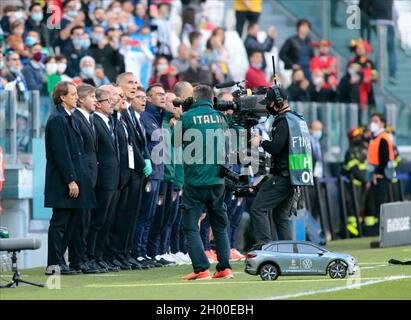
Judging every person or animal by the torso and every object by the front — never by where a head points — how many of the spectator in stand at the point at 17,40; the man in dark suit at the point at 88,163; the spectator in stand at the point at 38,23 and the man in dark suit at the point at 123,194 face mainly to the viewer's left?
0

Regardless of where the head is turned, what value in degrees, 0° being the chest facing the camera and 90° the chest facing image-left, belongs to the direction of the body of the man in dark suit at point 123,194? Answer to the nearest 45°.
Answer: approximately 315°

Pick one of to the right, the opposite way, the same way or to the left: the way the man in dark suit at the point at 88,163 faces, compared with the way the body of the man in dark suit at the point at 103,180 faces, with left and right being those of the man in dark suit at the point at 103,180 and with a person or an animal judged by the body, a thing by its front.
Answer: the same way

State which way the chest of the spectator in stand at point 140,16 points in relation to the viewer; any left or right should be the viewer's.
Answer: facing the viewer

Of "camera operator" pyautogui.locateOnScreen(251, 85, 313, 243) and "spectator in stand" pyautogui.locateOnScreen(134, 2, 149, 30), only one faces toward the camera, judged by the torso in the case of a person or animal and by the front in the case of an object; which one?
the spectator in stand

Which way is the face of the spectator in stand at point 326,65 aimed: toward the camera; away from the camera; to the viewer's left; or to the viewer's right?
toward the camera

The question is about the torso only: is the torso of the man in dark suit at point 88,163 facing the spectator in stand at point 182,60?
no

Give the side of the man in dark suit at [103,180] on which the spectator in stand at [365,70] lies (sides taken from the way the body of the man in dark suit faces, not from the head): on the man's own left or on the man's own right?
on the man's own left

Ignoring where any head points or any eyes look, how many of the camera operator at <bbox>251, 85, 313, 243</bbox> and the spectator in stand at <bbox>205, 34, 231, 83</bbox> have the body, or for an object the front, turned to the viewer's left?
1

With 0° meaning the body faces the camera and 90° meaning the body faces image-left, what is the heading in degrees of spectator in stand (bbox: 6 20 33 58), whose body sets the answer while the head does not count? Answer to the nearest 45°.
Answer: approximately 315°

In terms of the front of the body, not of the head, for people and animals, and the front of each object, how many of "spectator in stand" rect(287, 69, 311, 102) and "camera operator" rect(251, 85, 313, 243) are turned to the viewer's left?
1

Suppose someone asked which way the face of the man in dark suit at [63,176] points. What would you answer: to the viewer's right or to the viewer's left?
to the viewer's right

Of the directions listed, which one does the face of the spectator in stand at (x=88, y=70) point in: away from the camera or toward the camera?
toward the camera

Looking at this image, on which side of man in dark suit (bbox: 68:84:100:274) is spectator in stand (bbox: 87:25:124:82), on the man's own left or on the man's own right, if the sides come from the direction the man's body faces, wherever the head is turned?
on the man's own left

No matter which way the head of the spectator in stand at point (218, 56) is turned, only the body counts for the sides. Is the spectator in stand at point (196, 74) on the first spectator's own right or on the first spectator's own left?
on the first spectator's own right

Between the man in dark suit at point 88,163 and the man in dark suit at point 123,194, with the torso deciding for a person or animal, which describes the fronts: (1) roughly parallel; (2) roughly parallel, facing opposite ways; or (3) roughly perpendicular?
roughly parallel
